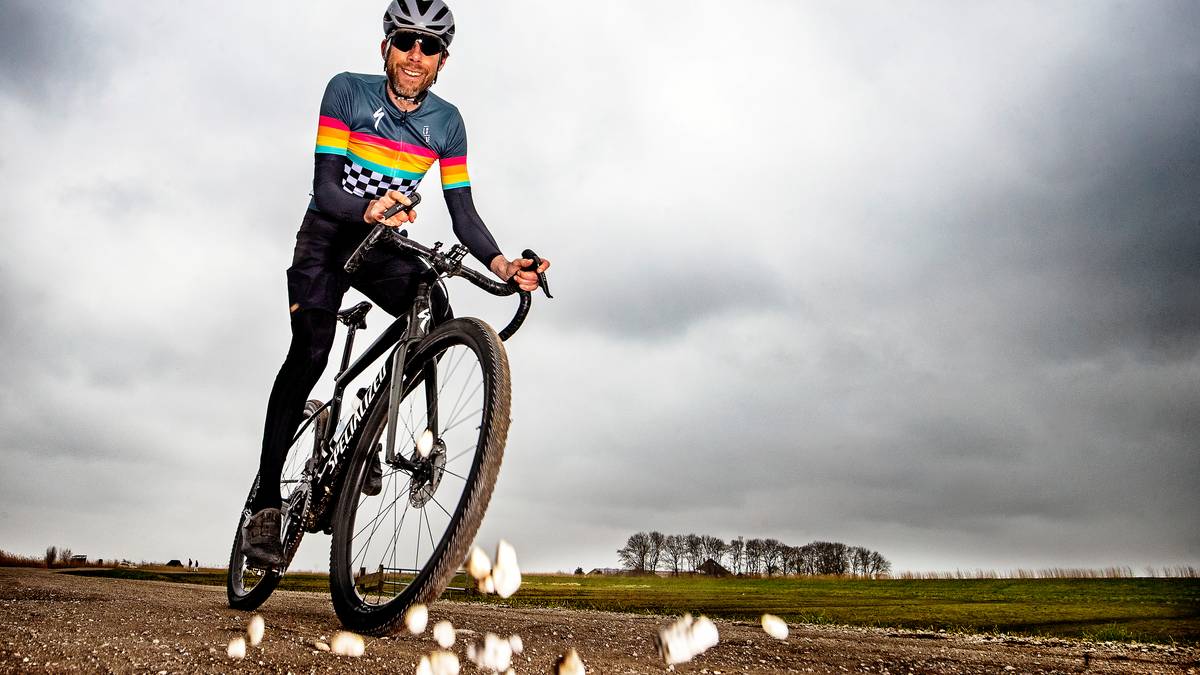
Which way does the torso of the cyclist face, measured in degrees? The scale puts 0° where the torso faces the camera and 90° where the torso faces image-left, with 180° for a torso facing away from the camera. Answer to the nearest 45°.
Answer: approximately 315°
